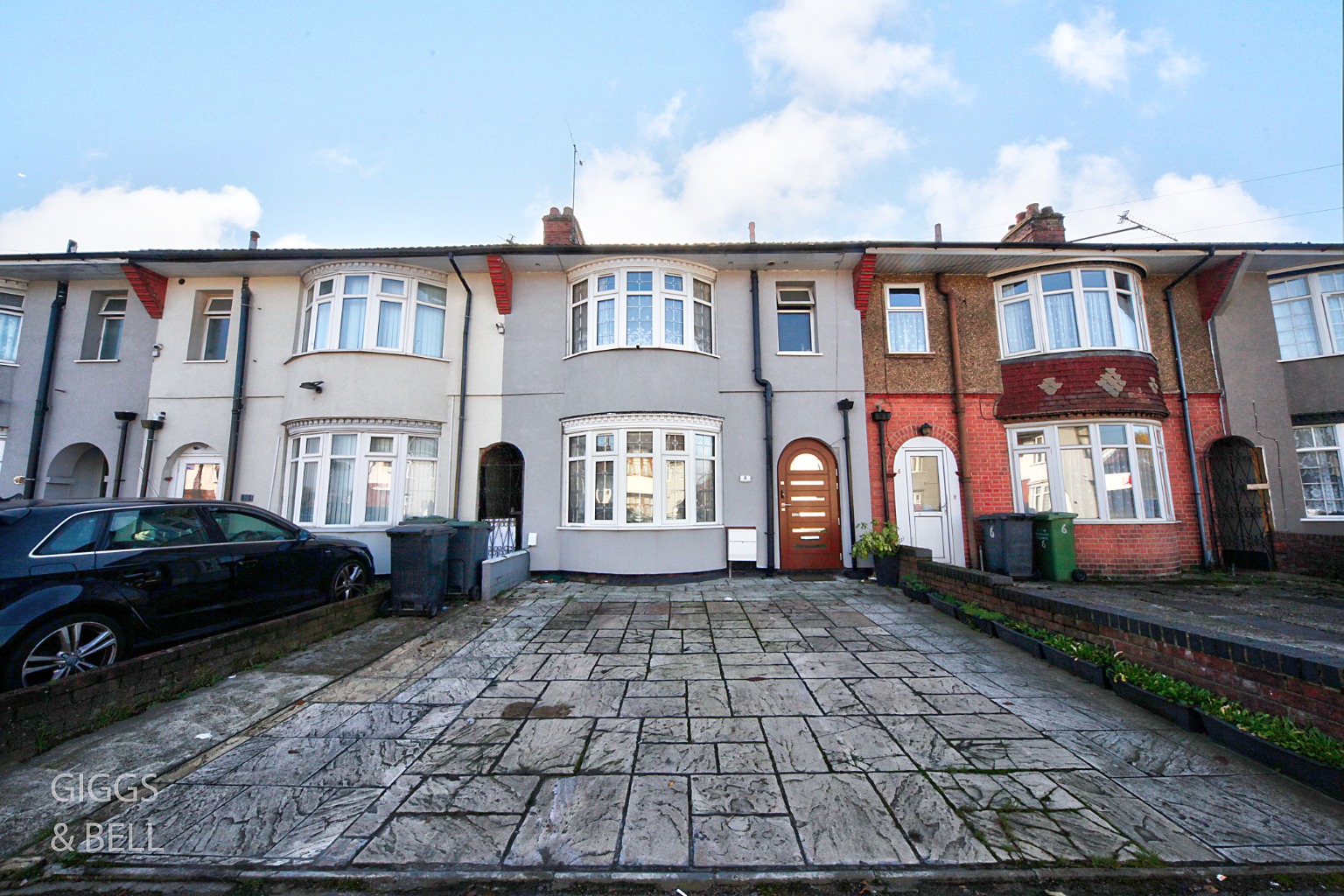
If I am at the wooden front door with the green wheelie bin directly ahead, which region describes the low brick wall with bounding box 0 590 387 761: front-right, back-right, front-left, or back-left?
back-right

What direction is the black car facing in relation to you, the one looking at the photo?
facing away from the viewer and to the right of the viewer

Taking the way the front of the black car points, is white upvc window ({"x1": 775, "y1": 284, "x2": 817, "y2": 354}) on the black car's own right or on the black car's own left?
on the black car's own right

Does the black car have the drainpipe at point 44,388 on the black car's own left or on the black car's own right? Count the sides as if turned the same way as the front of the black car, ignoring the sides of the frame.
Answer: on the black car's own left
